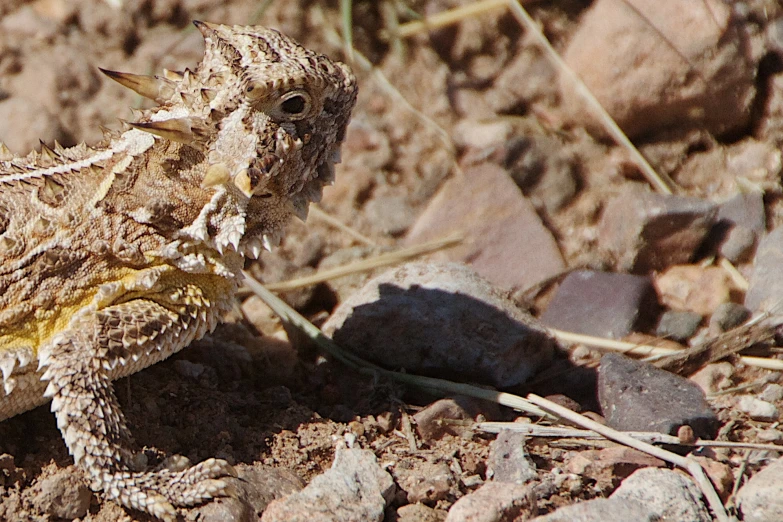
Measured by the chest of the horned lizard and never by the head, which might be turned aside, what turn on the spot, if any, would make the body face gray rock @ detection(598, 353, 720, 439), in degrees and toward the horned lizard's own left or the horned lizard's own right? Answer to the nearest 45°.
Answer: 0° — it already faces it

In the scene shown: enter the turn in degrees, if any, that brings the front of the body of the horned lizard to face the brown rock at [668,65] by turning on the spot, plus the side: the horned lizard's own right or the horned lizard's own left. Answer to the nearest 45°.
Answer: approximately 45° to the horned lizard's own left

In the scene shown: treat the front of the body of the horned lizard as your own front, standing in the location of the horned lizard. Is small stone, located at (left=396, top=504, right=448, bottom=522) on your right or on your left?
on your right

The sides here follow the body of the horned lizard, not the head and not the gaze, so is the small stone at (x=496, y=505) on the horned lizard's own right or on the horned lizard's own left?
on the horned lizard's own right

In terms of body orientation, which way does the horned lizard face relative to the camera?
to the viewer's right

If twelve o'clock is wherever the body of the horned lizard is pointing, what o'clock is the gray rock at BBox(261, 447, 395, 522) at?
The gray rock is roughly at 2 o'clock from the horned lizard.
